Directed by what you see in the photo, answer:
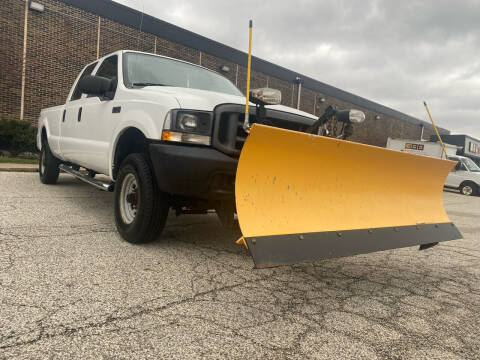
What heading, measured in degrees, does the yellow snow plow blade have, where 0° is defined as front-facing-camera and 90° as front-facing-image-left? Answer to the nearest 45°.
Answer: approximately 315°

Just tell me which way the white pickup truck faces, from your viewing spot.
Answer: facing the viewer and to the right of the viewer

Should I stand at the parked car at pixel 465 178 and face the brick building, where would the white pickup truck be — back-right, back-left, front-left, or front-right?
front-left

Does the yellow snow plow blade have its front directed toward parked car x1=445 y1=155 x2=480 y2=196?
no

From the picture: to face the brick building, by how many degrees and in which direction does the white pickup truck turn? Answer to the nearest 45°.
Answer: approximately 135° to its left

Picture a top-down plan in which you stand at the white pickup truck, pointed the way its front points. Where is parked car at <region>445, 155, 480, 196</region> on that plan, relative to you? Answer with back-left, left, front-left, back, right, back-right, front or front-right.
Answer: left

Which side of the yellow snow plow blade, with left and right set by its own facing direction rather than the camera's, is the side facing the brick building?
back
